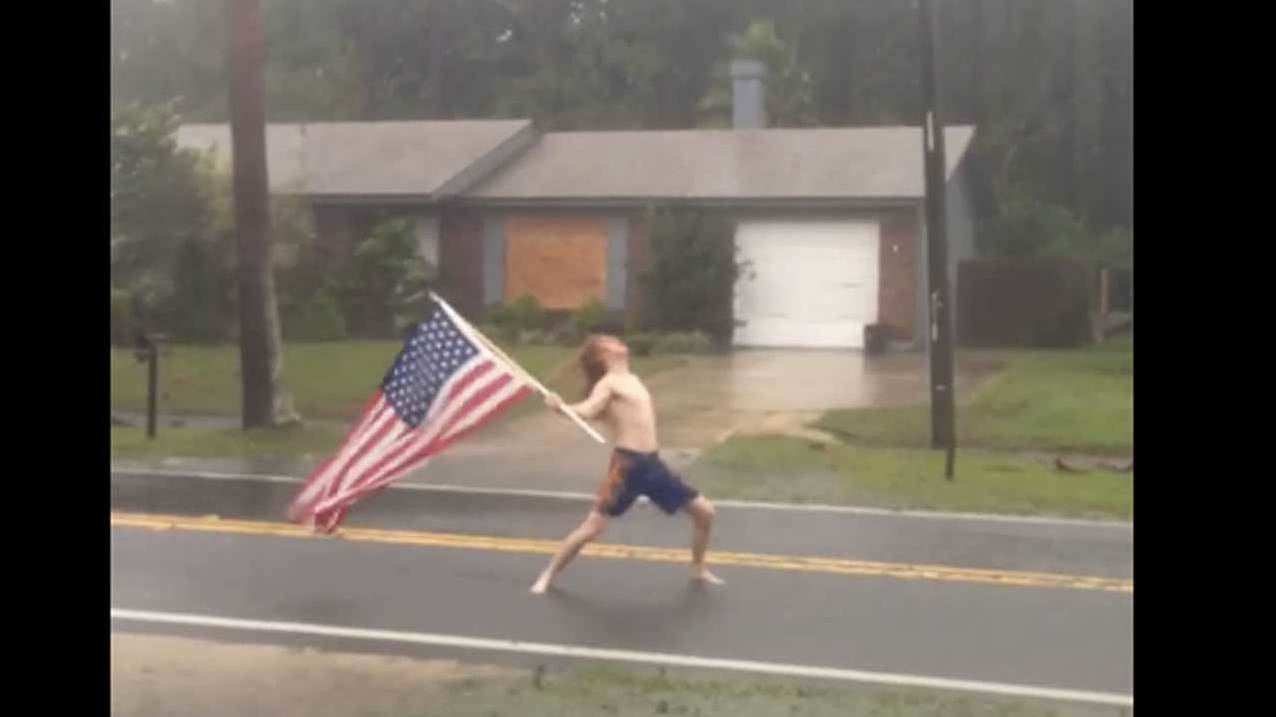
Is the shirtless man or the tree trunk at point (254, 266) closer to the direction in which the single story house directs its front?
the shirtless man

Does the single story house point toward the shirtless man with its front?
yes

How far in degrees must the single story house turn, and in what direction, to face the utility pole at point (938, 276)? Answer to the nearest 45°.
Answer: approximately 90° to its left

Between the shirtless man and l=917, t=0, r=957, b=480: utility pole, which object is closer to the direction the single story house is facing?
the shirtless man

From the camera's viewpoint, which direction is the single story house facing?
toward the camera

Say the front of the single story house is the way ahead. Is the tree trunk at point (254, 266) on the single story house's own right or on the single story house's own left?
on the single story house's own right

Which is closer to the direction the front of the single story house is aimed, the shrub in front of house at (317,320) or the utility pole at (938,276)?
the utility pole

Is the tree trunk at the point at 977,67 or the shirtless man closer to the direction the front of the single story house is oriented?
the shirtless man

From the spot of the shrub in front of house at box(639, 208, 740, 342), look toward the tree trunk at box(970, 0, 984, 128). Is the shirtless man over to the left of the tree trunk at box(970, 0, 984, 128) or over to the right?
right
